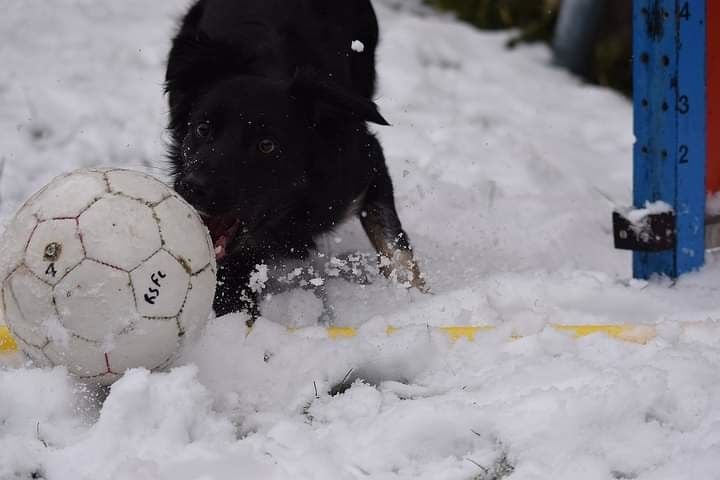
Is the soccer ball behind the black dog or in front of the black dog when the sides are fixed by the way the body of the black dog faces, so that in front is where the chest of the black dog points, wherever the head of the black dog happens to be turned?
in front

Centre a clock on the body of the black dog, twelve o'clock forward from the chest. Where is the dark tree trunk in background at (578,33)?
The dark tree trunk in background is roughly at 7 o'clock from the black dog.

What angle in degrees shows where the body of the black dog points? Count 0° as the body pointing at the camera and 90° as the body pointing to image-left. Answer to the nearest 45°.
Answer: approximately 0°

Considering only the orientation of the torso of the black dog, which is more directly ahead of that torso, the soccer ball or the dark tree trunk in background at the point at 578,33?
the soccer ball

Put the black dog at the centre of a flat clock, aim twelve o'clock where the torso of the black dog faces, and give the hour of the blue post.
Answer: The blue post is roughly at 9 o'clock from the black dog.

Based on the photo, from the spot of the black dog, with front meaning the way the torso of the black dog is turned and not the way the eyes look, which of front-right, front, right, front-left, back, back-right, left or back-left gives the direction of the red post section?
left

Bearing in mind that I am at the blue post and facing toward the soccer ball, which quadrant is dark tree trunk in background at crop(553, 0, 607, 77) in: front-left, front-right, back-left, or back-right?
back-right
